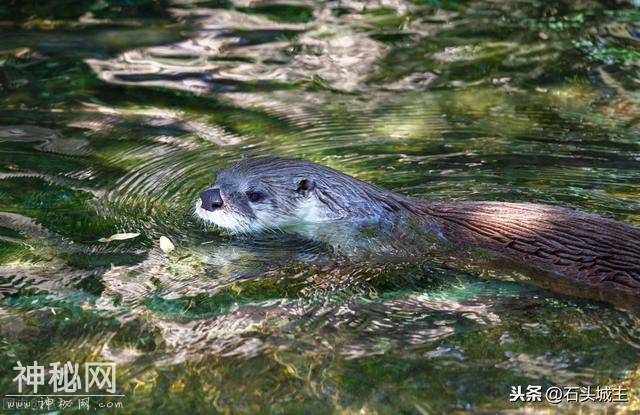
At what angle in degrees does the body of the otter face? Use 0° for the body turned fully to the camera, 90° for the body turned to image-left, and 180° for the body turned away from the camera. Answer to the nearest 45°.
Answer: approximately 90°

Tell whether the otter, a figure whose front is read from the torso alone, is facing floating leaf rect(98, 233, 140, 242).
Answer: yes

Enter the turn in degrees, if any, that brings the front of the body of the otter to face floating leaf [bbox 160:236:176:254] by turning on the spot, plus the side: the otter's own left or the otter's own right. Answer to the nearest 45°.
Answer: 0° — it already faces it
